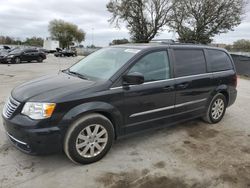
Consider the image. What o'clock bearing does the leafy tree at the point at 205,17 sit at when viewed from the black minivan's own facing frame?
The leafy tree is roughly at 5 o'clock from the black minivan.

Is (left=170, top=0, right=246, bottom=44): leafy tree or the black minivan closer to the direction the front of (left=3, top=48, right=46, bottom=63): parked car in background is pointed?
the black minivan

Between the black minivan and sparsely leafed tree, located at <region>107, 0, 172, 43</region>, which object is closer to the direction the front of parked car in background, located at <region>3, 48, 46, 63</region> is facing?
the black minivan

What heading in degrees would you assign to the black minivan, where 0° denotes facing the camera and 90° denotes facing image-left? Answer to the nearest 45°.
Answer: approximately 45°

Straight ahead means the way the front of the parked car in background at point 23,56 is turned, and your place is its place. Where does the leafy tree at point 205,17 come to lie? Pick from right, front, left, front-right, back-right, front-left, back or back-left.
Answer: back-left

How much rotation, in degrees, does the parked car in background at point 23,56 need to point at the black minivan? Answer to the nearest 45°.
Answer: approximately 45° to its left

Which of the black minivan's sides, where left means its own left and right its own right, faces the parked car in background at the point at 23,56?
right

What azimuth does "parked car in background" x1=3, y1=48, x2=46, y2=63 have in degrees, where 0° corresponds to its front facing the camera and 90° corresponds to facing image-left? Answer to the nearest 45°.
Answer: approximately 45°

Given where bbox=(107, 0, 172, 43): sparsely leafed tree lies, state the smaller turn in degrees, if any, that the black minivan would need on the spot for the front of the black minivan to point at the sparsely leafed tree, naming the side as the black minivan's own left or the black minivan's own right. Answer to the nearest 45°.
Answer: approximately 135° to the black minivan's own right
